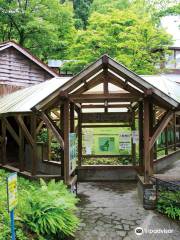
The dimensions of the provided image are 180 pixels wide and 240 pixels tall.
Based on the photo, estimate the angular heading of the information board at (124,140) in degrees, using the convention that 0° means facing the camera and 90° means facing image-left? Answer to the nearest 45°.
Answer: approximately 0°

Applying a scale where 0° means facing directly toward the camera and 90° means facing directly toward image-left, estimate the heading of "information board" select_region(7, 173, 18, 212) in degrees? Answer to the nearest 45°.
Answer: approximately 315°

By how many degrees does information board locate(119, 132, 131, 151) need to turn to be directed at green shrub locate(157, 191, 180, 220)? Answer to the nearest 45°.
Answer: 0° — it already faces it

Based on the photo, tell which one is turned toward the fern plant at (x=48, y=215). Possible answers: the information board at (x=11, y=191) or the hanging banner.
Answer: the hanging banner

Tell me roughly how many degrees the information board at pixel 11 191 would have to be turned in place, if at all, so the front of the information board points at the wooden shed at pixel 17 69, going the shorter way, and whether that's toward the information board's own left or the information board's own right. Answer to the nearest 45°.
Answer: approximately 135° to the information board's own left

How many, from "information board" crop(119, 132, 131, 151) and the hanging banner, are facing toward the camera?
2

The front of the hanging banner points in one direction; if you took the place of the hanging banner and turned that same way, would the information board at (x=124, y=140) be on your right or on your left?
on your left

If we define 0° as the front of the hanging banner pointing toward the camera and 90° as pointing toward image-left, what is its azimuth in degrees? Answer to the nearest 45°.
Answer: approximately 0°

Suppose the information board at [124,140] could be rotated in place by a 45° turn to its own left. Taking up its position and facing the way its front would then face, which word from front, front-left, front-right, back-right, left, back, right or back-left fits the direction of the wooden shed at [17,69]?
back
